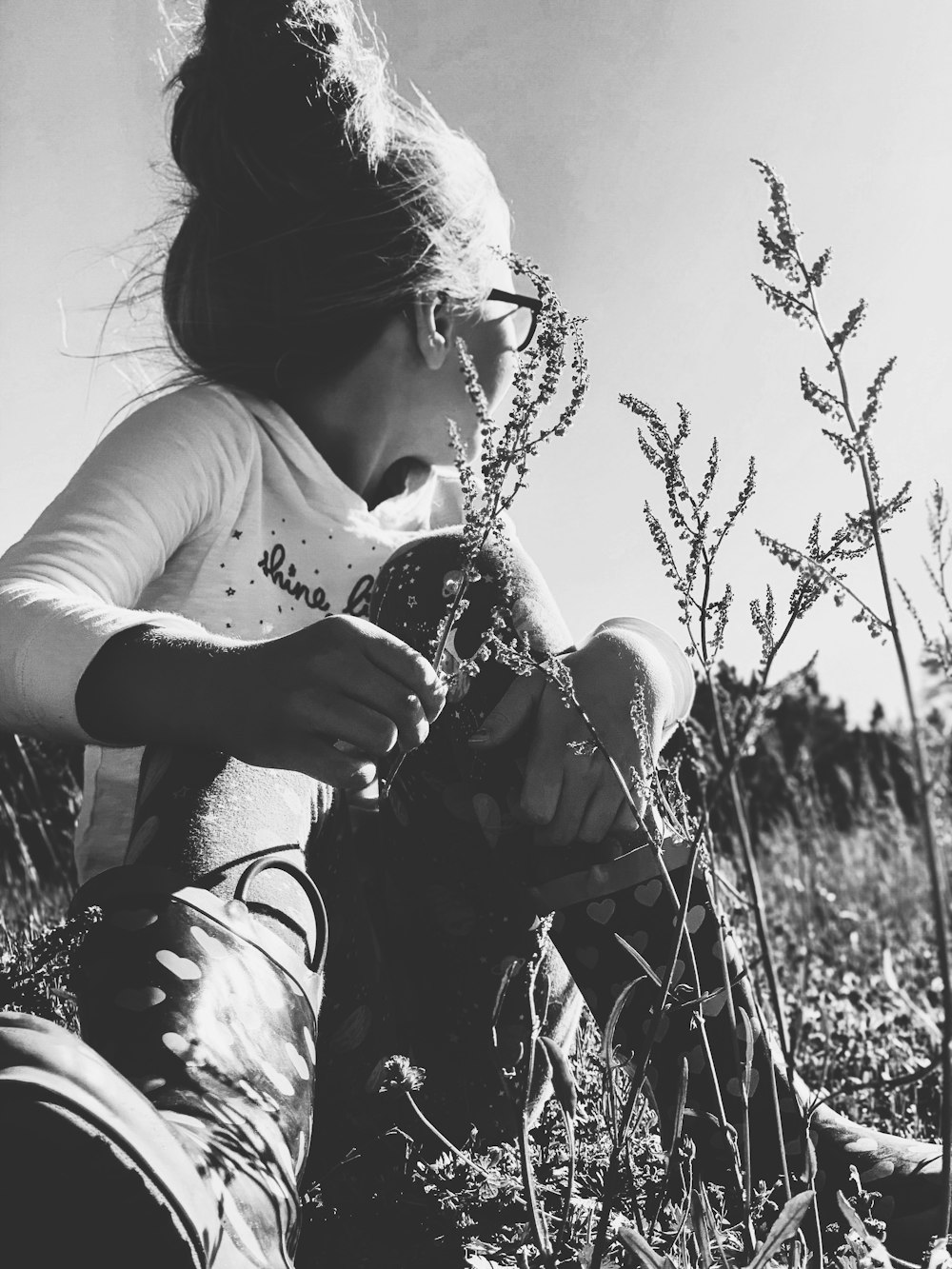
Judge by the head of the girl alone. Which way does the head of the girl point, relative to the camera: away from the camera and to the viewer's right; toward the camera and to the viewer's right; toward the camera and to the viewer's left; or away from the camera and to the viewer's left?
away from the camera and to the viewer's right

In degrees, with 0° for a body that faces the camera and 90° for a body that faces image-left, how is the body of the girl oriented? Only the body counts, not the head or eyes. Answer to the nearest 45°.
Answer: approximately 315°
